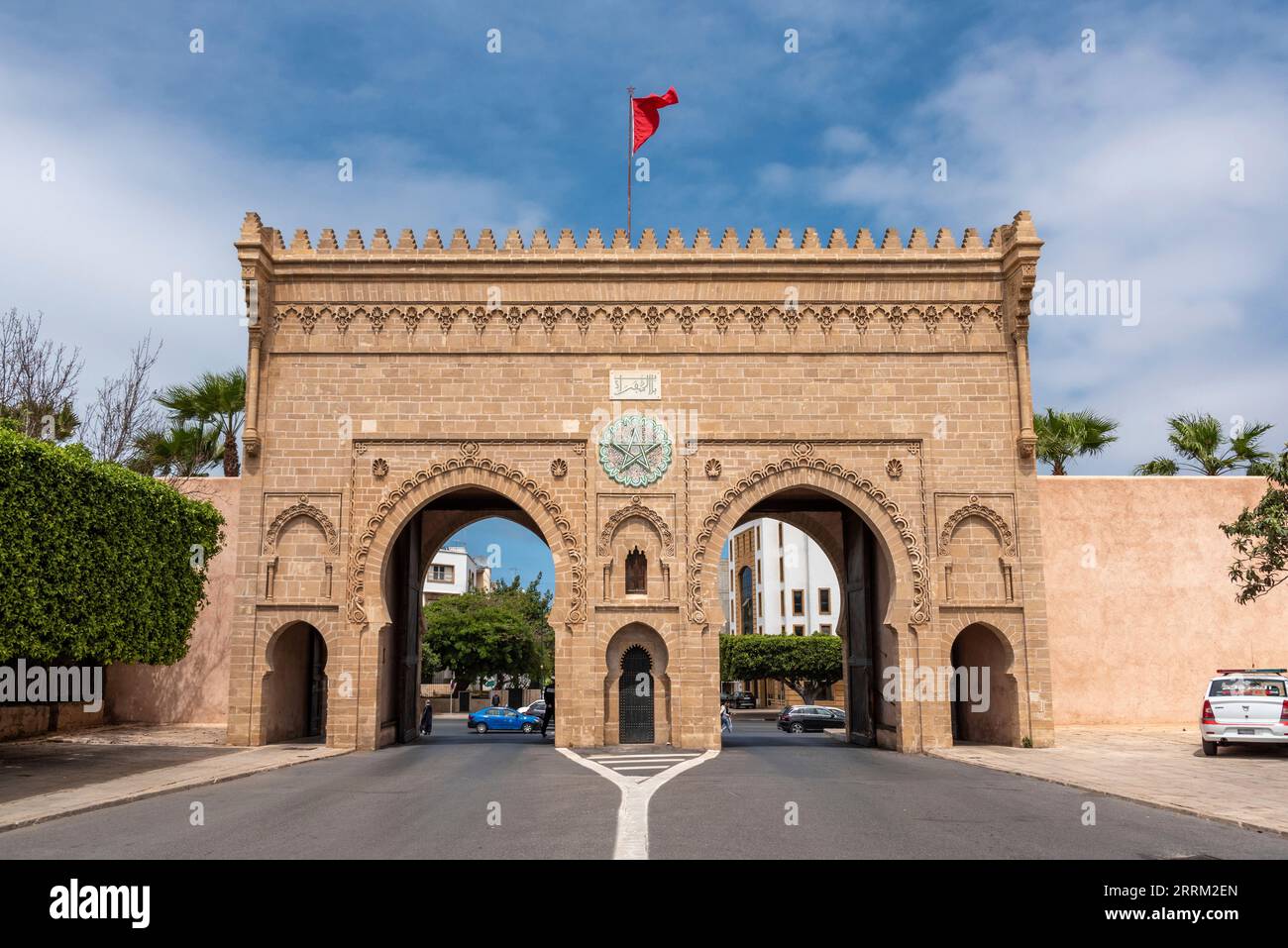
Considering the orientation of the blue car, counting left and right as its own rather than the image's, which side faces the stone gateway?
right

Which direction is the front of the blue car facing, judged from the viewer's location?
facing to the right of the viewer

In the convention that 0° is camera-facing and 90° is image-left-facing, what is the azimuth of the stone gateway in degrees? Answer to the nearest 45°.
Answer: approximately 0°

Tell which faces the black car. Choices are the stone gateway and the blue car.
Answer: the blue car

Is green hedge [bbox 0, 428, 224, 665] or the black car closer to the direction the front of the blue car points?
the black car

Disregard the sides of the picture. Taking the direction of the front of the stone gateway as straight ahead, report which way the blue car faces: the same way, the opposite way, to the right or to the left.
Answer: to the left

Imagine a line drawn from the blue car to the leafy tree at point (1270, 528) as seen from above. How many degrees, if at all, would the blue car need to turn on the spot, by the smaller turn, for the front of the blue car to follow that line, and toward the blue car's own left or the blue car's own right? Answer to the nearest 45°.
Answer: approximately 45° to the blue car's own right

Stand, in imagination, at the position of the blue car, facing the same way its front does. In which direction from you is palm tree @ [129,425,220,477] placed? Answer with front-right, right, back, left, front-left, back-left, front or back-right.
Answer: back-right

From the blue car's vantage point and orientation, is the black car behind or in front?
in front

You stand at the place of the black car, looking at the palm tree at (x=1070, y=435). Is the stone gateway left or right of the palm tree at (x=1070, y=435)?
right

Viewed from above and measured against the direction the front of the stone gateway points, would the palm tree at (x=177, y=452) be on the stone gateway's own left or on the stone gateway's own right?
on the stone gateway's own right

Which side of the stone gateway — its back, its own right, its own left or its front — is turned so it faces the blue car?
back

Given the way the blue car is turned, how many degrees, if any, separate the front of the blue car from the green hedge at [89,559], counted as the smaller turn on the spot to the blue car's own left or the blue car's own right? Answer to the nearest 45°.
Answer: approximately 90° to the blue car's own right

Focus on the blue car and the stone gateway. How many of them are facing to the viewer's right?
1

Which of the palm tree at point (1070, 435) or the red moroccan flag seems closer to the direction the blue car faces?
the palm tree
